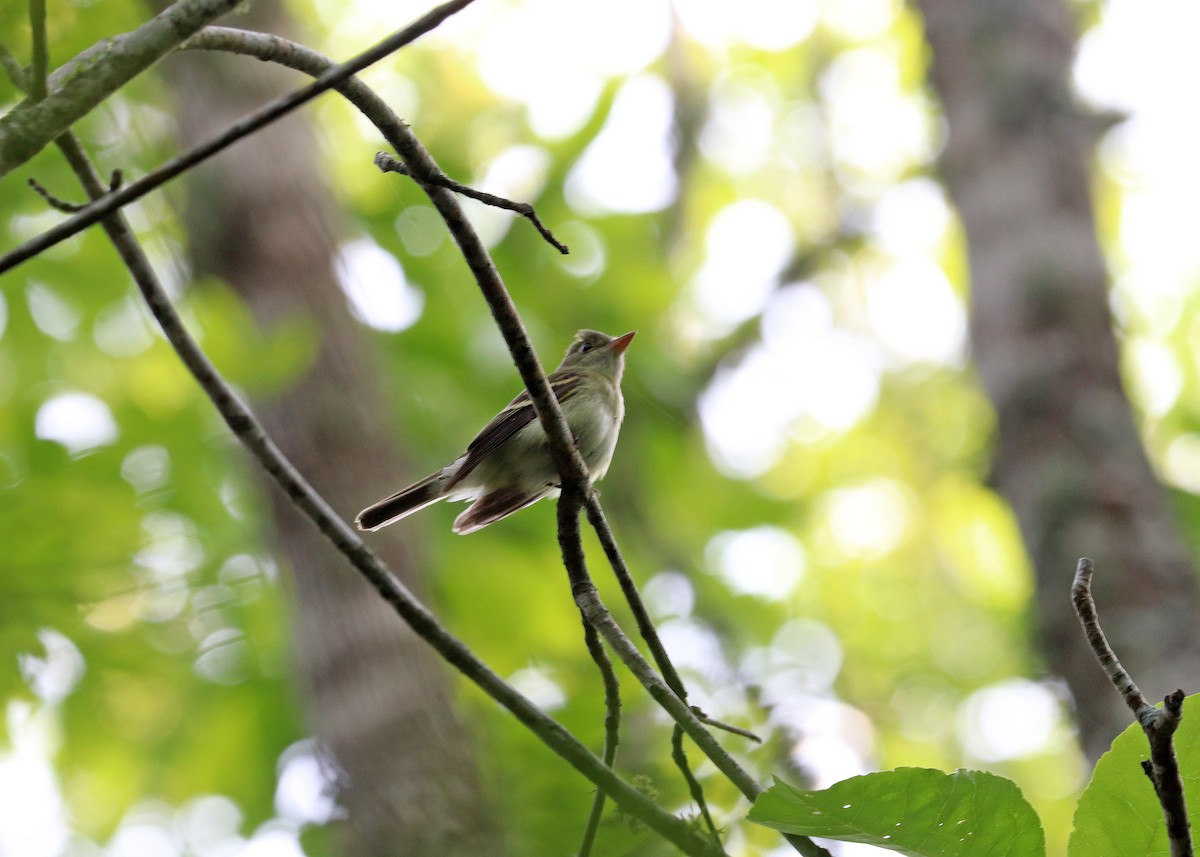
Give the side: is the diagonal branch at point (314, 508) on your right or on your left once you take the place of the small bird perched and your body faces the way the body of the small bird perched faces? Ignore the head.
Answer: on your right

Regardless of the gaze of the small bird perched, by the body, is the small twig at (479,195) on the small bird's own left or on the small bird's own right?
on the small bird's own right

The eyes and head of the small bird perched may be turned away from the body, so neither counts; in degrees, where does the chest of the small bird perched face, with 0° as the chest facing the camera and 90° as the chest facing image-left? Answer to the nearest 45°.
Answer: approximately 270°

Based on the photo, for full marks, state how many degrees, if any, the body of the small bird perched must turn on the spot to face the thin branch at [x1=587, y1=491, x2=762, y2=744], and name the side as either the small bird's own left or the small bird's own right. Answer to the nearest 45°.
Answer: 0° — it already faces it

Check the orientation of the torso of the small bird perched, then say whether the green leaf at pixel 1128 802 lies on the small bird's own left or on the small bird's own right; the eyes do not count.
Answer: on the small bird's own right

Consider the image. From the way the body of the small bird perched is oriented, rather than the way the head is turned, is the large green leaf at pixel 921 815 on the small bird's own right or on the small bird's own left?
on the small bird's own right
